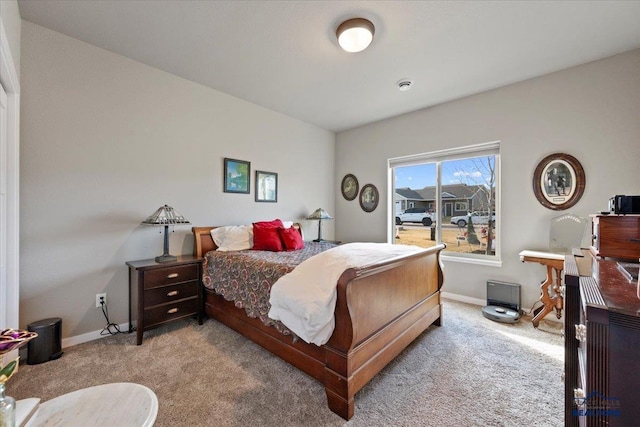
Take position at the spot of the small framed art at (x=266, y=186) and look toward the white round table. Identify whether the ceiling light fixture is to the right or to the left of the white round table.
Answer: left

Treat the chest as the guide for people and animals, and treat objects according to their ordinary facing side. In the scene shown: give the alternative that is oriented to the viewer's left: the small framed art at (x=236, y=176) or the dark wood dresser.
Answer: the dark wood dresser

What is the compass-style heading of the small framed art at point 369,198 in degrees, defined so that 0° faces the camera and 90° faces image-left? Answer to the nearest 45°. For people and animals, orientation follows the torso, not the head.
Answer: approximately 45°

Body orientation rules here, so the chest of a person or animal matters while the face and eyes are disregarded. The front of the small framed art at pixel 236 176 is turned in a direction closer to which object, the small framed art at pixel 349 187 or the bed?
the bed

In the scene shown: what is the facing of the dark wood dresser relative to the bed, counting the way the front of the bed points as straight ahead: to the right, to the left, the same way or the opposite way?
the opposite way

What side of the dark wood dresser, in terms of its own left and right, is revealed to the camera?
left
